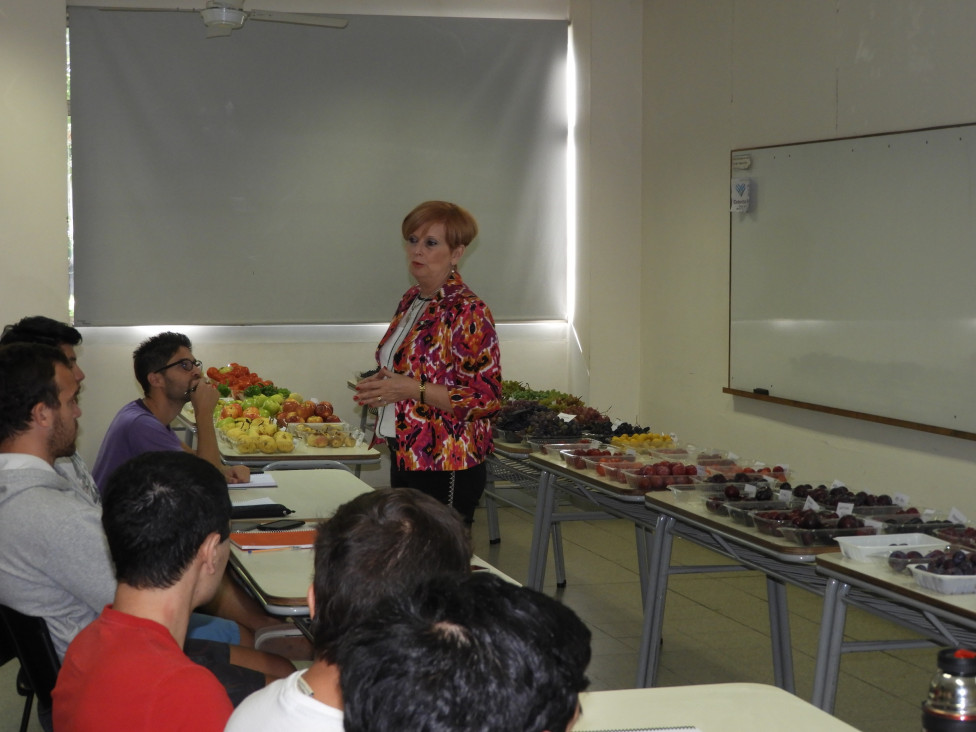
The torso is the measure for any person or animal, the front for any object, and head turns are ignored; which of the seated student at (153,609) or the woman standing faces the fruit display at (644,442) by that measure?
the seated student

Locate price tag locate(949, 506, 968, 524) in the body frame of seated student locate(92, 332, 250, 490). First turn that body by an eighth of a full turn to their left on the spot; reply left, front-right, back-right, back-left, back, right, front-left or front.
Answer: right

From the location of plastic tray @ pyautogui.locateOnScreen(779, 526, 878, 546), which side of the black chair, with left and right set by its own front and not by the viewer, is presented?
front

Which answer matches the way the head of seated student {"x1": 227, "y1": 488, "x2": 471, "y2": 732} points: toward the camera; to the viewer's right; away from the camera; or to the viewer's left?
away from the camera

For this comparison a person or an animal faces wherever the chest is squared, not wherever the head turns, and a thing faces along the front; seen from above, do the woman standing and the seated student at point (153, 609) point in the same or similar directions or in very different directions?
very different directions

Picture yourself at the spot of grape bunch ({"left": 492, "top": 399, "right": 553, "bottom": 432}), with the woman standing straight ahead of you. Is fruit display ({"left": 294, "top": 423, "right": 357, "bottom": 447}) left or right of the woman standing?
right

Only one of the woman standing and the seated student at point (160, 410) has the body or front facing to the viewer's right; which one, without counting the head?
the seated student

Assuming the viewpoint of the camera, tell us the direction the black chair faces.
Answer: facing to the right of the viewer

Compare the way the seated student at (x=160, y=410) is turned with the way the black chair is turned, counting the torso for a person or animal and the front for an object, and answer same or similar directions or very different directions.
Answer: same or similar directions

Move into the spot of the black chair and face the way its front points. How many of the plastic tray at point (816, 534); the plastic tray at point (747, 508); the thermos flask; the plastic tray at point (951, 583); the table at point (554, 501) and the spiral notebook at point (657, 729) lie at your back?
0

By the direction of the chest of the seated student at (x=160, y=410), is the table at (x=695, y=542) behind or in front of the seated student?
in front

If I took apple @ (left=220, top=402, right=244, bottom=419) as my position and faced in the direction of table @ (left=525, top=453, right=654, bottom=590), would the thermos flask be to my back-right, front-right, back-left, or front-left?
front-right

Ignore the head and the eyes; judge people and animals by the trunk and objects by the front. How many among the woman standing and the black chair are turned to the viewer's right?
1

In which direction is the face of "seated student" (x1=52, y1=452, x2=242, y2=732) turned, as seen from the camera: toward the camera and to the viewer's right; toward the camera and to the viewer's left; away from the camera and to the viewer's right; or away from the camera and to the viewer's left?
away from the camera and to the viewer's right

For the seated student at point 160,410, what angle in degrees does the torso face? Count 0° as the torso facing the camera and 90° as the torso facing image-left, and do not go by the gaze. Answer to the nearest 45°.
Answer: approximately 270°

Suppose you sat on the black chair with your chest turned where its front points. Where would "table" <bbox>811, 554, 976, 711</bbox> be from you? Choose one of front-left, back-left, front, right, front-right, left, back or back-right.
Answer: front

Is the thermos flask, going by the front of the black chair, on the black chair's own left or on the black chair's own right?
on the black chair's own right

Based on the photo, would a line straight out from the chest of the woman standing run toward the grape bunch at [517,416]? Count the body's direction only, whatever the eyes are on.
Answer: no

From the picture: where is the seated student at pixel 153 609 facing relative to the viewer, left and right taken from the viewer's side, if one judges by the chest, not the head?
facing away from the viewer and to the right of the viewer

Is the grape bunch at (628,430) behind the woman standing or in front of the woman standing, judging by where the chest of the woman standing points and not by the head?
behind

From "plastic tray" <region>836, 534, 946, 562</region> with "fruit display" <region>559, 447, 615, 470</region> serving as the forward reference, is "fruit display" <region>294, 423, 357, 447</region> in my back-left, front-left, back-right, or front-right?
front-left

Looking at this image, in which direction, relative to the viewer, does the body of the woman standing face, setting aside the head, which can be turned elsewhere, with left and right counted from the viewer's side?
facing the viewer and to the left of the viewer
